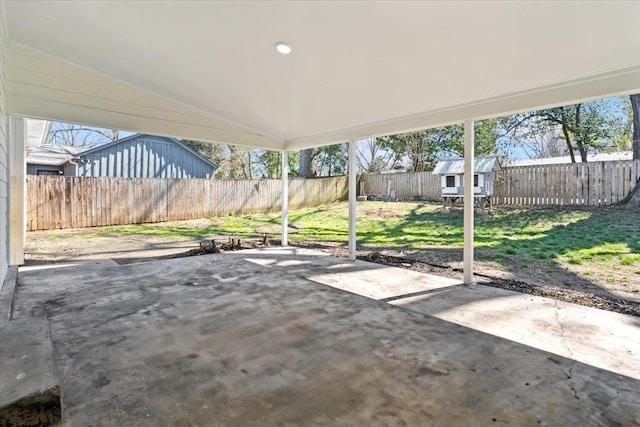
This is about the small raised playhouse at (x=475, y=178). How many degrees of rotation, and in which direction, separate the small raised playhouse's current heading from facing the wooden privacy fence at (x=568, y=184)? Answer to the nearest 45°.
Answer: approximately 90° to its left

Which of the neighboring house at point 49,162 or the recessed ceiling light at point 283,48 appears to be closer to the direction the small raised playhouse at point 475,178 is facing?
the recessed ceiling light

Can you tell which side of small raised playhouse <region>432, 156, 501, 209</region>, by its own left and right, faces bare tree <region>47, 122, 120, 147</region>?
right

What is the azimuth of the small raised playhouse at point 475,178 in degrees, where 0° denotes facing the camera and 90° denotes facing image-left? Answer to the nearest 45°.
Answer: approximately 0°

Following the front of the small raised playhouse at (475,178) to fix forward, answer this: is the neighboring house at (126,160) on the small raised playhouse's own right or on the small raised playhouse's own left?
on the small raised playhouse's own right

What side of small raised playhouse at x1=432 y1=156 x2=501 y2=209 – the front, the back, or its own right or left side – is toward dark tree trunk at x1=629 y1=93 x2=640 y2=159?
left

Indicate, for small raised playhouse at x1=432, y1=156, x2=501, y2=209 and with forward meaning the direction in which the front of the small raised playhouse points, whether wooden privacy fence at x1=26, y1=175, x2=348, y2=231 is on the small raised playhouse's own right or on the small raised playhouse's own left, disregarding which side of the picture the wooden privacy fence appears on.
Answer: on the small raised playhouse's own right

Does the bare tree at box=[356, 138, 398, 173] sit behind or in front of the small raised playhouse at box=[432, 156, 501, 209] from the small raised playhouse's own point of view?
behind

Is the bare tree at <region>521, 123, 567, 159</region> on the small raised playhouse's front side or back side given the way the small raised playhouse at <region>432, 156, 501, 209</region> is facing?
on the back side

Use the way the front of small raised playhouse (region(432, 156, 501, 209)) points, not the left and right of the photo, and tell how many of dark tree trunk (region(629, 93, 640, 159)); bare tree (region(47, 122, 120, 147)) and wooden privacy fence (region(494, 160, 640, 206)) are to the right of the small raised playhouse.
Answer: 1
